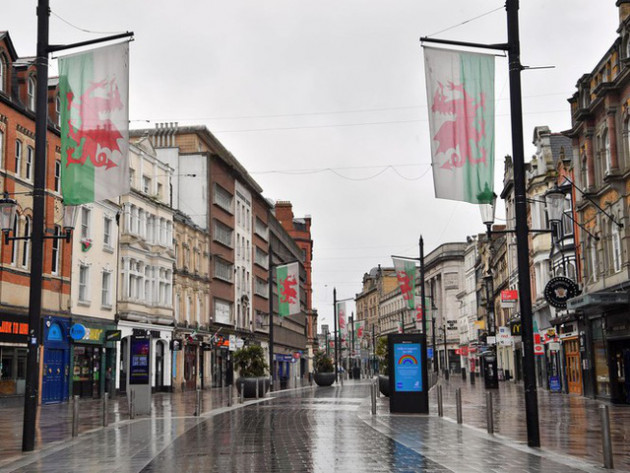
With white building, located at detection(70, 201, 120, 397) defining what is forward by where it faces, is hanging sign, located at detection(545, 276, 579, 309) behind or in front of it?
in front

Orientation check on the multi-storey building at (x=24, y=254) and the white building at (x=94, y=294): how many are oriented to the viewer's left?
0

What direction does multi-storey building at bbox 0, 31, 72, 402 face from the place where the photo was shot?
facing the viewer and to the right of the viewer

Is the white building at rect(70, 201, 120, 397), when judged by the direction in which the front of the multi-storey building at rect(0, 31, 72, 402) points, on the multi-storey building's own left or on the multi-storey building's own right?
on the multi-storey building's own left

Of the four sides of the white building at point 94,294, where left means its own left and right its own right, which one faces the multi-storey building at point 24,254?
right

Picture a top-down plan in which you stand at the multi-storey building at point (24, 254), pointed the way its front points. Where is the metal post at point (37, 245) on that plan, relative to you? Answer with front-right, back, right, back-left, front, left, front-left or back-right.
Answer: front-right

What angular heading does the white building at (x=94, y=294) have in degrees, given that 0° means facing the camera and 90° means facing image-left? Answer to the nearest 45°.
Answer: approximately 315°

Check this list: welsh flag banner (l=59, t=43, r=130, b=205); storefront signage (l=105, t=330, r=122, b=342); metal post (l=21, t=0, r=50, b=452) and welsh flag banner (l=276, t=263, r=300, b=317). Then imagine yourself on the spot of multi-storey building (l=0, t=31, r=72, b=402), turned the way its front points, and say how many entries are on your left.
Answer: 2

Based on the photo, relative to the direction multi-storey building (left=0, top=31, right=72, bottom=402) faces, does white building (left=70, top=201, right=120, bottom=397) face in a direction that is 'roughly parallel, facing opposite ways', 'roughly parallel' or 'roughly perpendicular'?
roughly parallel

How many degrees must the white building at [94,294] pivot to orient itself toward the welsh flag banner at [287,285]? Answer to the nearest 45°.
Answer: approximately 45° to its left

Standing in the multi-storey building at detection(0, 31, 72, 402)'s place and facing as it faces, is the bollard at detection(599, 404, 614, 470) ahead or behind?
ahead

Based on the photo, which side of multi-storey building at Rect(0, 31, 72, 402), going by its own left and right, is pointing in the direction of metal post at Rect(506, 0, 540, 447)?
front

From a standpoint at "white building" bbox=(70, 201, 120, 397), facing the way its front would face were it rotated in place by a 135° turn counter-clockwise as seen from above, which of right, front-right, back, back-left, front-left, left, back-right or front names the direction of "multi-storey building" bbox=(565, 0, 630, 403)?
back-right

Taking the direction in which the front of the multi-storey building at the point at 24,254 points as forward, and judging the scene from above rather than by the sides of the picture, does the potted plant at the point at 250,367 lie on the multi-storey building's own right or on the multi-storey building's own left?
on the multi-storey building's own left
